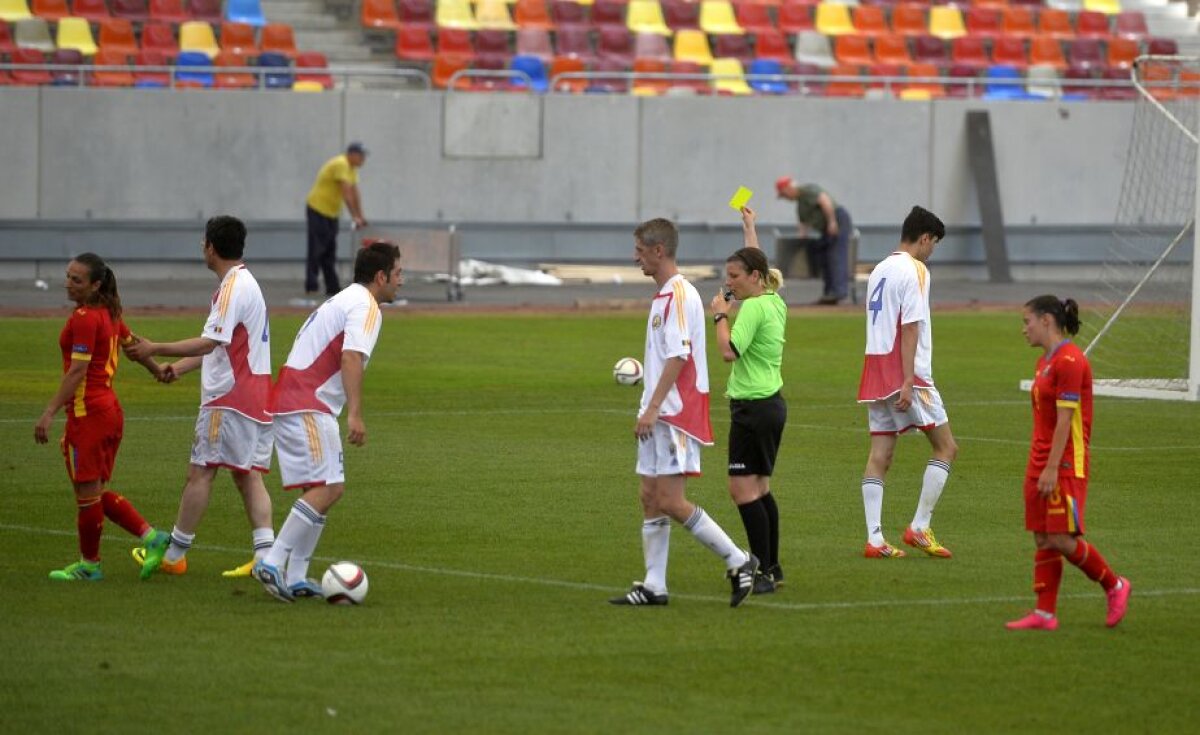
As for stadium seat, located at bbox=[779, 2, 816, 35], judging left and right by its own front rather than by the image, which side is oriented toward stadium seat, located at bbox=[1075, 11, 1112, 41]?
left

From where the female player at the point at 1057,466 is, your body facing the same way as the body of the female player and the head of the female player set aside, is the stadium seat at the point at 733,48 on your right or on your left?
on your right

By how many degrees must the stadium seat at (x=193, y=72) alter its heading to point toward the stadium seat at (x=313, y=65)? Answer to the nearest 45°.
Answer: approximately 90° to its left

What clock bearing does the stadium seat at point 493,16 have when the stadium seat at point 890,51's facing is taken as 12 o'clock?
the stadium seat at point 493,16 is roughly at 2 o'clock from the stadium seat at point 890,51.

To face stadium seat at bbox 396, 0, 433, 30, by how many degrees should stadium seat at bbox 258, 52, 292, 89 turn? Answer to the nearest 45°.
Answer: approximately 135° to its left

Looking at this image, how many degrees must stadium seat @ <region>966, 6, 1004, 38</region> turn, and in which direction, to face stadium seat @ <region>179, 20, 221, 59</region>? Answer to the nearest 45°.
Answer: approximately 45° to its right

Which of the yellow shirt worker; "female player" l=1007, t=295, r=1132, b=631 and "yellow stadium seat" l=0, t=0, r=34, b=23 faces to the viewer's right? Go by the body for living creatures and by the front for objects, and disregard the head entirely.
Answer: the yellow shirt worker
